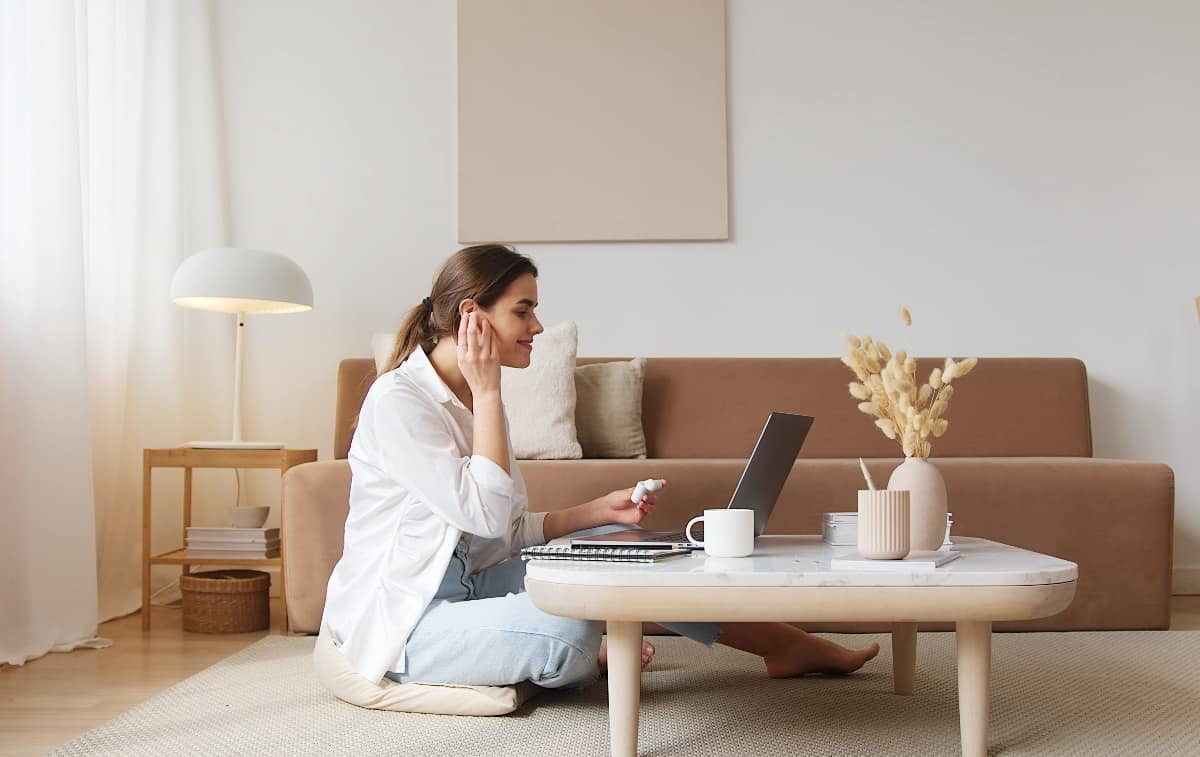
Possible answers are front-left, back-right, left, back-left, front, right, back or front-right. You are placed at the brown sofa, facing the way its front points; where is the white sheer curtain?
right

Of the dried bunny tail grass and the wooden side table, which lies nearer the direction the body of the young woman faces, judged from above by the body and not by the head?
the dried bunny tail grass

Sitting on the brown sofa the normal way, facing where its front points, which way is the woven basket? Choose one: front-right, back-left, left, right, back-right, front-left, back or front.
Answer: right

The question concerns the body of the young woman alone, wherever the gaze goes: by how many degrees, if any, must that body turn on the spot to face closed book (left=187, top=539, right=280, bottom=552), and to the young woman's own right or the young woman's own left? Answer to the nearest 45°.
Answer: approximately 135° to the young woman's own left

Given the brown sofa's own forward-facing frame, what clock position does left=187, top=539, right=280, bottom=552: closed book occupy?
The closed book is roughly at 3 o'clock from the brown sofa.

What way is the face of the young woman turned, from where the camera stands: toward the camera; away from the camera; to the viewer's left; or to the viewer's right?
to the viewer's right

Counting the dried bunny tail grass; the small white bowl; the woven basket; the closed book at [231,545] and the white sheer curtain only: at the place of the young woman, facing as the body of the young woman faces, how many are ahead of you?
1

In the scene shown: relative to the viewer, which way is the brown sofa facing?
toward the camera

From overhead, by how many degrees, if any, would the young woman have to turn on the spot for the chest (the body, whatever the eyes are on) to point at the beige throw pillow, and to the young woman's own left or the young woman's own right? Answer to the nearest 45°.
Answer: approximately 90° to the young woman's own left

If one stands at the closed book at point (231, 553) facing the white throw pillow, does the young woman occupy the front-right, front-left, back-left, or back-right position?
front-right

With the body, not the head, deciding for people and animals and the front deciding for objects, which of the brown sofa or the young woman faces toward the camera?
the brown sofa

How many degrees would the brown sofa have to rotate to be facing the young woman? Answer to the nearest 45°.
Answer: approximately 45° to its right

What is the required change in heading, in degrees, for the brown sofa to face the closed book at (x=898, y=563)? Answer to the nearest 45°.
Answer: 0° — it already faces it

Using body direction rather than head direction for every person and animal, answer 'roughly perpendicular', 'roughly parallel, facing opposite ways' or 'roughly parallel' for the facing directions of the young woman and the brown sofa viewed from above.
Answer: roughly perpendicular

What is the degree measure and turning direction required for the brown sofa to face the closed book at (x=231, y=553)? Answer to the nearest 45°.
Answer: approximately 90° to its right

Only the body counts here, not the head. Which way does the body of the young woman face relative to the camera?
to the viewer's right

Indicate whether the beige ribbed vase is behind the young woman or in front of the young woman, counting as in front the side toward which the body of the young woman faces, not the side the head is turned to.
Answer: in front

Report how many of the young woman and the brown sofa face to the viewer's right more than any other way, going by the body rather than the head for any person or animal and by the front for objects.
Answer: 1

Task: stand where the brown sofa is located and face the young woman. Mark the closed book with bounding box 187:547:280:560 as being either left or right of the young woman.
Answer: right
